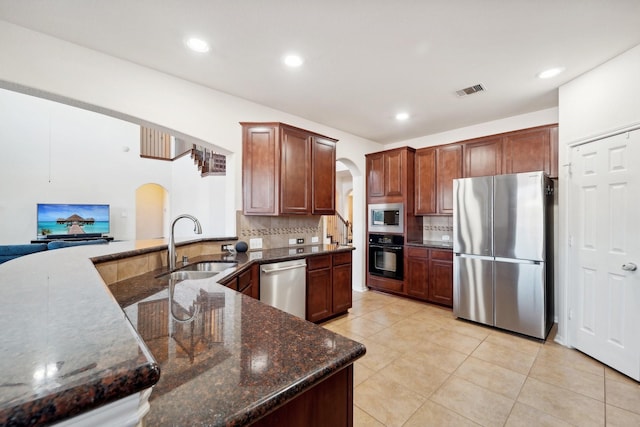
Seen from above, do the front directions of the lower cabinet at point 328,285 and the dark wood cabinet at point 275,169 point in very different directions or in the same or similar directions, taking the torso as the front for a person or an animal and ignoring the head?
same or similar directions

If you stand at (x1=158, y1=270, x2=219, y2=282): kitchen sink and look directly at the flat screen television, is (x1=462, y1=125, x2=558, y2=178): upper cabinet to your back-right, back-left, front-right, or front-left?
back-right

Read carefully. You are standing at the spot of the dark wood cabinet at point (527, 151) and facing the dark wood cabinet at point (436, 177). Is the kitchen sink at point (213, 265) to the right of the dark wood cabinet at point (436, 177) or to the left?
left

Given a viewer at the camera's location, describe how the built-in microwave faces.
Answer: facing the viewer

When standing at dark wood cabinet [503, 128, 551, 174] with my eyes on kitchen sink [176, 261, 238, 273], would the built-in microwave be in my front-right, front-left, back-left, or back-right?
front-right

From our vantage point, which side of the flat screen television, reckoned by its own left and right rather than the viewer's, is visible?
front

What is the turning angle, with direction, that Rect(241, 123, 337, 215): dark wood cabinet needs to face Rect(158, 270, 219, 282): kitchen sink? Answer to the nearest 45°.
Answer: approximately 90° to its right

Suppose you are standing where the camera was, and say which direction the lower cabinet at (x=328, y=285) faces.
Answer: facing the viewer and to the right of the viewer

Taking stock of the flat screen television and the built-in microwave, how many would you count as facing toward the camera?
2
